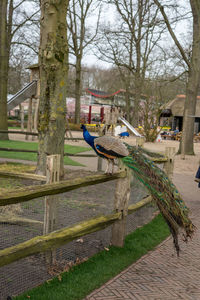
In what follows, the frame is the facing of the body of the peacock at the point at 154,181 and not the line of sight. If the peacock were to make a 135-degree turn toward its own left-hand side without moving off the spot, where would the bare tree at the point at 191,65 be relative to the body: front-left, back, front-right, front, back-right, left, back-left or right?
back-left

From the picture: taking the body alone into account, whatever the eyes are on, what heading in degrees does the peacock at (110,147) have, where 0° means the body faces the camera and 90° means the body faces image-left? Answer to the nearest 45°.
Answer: approximately 90°

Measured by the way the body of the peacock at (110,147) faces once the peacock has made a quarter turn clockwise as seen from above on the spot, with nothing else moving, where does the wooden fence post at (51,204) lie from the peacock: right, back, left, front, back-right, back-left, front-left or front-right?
back-left

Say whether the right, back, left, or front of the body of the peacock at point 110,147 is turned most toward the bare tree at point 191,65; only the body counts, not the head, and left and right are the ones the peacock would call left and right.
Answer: right

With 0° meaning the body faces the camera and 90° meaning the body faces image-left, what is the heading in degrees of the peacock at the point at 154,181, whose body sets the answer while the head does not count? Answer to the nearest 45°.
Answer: approximately 90°

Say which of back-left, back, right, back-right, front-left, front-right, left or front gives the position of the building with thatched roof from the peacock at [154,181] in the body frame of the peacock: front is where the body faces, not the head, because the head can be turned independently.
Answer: right

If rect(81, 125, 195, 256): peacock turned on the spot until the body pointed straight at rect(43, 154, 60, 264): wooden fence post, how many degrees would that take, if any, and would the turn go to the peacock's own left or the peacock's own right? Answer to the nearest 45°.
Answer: approximately 45° to the peacock's own left

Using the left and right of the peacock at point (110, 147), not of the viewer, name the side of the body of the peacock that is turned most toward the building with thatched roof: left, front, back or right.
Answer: right
